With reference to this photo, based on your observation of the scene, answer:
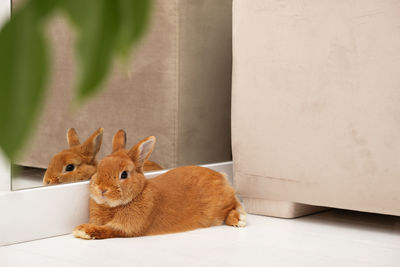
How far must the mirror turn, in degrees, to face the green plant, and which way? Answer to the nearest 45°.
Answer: approximately 45° to its right

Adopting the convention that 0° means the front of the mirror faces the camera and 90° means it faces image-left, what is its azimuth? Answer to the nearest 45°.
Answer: approximately 315°
